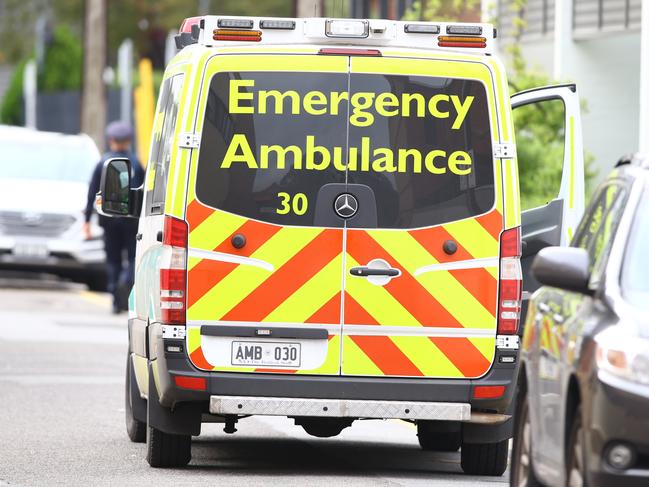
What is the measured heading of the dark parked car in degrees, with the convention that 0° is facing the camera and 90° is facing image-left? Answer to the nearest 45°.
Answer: approximately 0°

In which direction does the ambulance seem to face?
away from the camera
